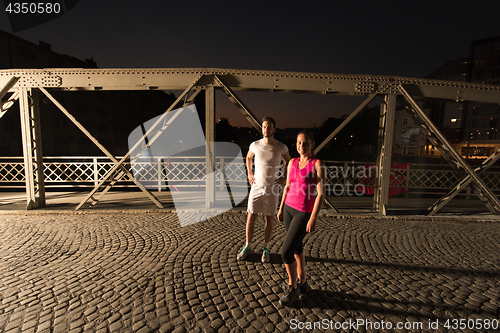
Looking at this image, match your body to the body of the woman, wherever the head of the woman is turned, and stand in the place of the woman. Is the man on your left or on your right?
on your right

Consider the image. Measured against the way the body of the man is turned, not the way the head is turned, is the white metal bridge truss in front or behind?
behind

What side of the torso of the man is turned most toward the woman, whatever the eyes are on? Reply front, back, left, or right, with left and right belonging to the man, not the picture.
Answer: front

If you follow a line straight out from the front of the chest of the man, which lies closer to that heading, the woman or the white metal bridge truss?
the woman

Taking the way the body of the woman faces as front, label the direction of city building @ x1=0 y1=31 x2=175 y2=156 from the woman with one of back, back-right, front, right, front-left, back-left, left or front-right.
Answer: right

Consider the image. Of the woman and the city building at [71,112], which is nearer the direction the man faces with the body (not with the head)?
the woman

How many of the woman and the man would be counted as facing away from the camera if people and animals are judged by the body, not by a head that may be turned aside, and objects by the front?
0

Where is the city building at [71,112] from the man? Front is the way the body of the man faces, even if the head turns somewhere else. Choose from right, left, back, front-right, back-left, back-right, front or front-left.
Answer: back-right
